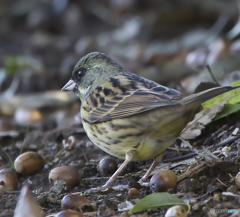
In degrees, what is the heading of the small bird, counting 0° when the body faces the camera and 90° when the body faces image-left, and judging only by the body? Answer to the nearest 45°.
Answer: approximately 90°

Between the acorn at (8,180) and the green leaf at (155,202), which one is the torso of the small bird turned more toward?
the acorn

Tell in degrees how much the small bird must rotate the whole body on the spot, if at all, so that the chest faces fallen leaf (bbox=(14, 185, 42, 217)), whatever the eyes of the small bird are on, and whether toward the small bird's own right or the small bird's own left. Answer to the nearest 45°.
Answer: approximately 45° to the small bird's own left

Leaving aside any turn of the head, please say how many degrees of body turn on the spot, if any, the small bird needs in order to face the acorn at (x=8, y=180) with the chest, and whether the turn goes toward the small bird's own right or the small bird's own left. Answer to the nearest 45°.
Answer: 0° — it already faces it
